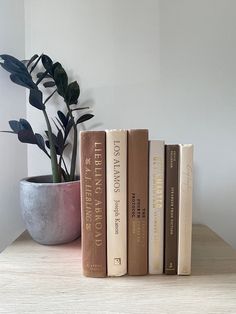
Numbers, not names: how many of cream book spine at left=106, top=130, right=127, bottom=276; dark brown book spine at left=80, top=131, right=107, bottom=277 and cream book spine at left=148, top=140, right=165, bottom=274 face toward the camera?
3

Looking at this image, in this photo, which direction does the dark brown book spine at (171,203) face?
toward the camera

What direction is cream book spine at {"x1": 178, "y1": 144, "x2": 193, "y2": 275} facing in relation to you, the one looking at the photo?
facing the viewer

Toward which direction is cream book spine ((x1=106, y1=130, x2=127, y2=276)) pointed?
toward the camera
